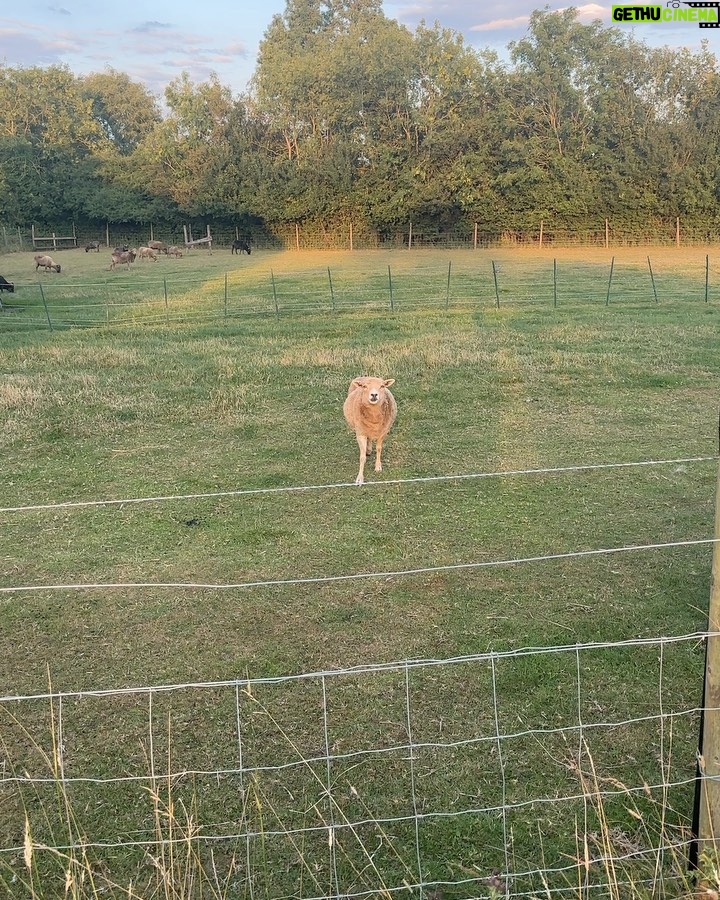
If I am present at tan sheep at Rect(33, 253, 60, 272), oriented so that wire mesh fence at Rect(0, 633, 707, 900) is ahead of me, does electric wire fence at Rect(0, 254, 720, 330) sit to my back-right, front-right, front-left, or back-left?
front-left

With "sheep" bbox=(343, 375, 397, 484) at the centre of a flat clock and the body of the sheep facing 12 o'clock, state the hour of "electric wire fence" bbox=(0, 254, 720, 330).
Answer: The electric wire fence is roughly at 6 o'clock from the sheep.

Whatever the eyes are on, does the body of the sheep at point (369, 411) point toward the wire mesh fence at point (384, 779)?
yes

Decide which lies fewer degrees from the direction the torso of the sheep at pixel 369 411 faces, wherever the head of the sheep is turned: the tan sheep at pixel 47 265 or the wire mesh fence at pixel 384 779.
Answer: the wire mesh fence

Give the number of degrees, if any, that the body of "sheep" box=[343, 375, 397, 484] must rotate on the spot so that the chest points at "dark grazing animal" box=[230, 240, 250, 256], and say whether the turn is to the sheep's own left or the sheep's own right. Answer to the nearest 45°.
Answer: approximately 180°

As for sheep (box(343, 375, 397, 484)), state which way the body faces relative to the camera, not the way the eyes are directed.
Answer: toward the camera

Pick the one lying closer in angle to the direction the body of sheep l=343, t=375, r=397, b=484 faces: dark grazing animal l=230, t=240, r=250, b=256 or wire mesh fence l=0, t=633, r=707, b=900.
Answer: the wire mesh fence
